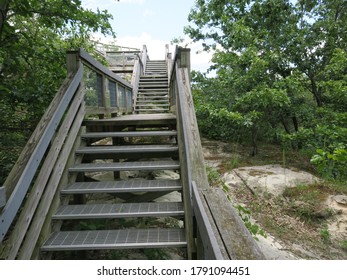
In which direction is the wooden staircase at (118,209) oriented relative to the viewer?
toward the camera

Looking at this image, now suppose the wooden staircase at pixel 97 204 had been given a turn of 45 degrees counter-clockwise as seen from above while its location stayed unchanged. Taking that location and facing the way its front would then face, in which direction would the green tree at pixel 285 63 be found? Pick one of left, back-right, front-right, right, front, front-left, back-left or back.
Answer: left

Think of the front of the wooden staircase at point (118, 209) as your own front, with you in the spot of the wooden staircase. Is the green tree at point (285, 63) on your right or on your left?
on your left

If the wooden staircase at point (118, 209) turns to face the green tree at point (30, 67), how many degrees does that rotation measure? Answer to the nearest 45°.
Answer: approximately 135° to its right

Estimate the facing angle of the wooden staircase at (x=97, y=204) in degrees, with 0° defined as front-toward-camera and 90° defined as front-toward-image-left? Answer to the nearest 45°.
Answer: approximately 0°
